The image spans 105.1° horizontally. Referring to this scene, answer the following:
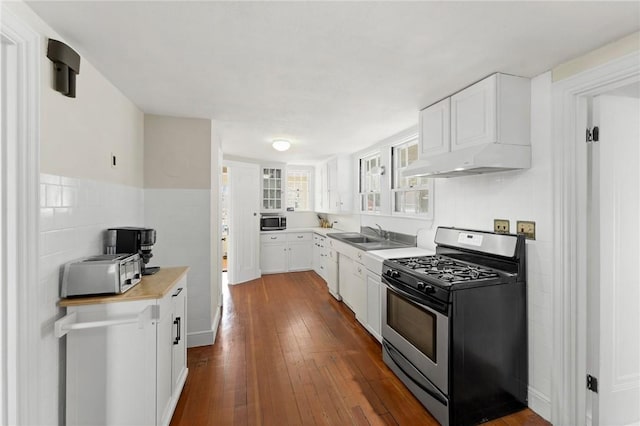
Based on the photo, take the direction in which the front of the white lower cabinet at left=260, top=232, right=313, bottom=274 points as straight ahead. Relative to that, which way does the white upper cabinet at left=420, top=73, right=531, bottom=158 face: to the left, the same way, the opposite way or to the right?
to the right

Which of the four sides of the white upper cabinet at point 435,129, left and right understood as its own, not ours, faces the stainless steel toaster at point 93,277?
front

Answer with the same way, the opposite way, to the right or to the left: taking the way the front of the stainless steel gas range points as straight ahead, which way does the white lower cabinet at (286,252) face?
to the left

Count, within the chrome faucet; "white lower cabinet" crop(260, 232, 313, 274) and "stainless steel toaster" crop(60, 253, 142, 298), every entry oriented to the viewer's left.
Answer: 1

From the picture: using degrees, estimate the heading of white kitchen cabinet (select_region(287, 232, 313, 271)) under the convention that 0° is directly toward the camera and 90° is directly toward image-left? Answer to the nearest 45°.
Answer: approximately 0°

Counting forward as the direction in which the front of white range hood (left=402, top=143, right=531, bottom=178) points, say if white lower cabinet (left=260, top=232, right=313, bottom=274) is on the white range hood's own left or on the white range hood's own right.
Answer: on the white range hood's own right

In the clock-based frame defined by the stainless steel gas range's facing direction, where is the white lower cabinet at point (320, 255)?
The white lower cabinet is roughly at 3 o'clock from the stainless steel gas range.

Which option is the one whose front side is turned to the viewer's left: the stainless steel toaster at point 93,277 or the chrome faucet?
the chrome faucet

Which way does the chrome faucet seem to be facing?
to the viewer's left

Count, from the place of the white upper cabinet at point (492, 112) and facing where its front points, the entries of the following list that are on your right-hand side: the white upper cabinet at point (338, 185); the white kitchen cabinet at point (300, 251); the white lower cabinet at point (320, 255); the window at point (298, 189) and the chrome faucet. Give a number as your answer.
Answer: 5

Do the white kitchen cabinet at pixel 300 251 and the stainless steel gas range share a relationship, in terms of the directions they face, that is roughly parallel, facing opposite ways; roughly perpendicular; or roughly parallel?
roughly perpendicular

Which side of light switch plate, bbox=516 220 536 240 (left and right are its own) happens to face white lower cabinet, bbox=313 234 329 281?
right

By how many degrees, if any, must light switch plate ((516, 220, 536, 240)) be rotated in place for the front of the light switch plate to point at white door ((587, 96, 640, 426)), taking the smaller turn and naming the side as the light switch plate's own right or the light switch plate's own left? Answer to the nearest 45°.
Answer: approximately 135° to the light switch plate's own left
